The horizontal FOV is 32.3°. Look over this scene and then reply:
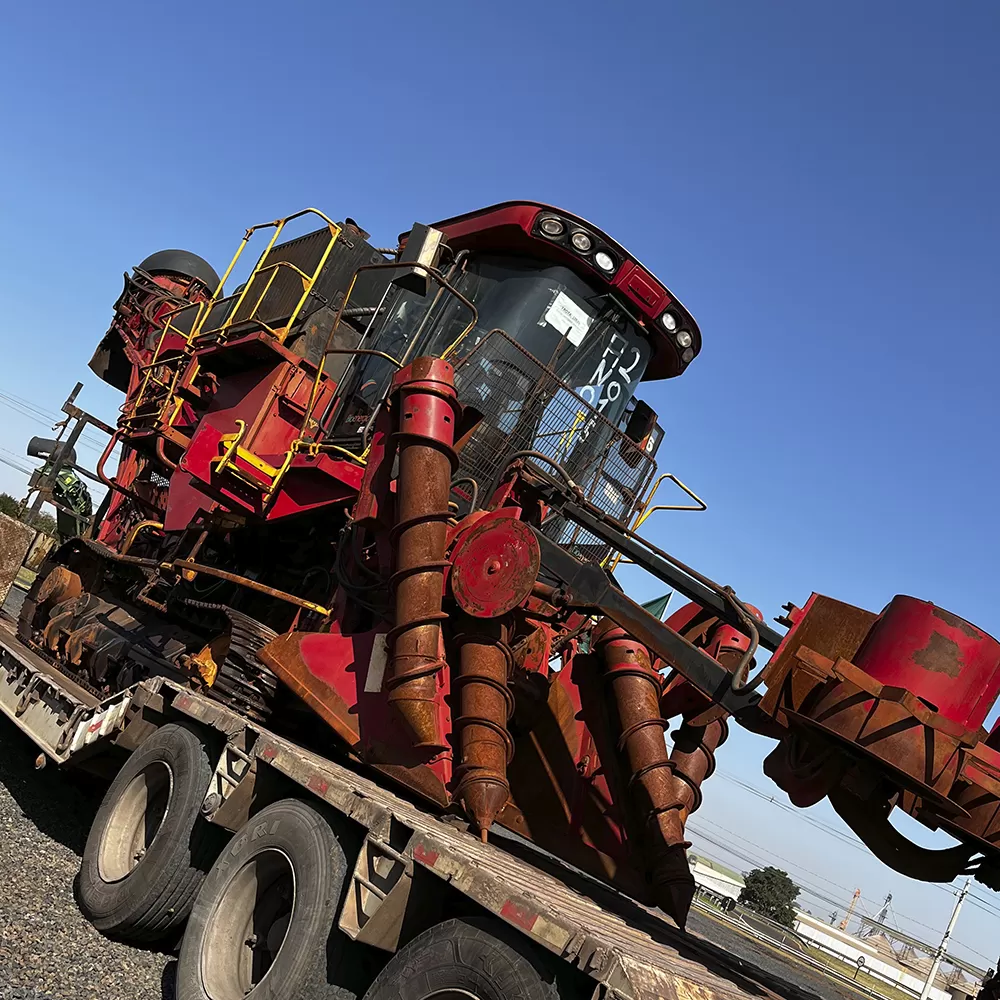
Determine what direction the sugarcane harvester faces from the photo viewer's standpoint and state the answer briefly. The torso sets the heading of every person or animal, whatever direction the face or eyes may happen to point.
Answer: facing the viewer and to the right of the viewer

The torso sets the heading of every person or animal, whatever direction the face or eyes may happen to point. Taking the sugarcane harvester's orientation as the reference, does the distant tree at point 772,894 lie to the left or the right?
on its left
